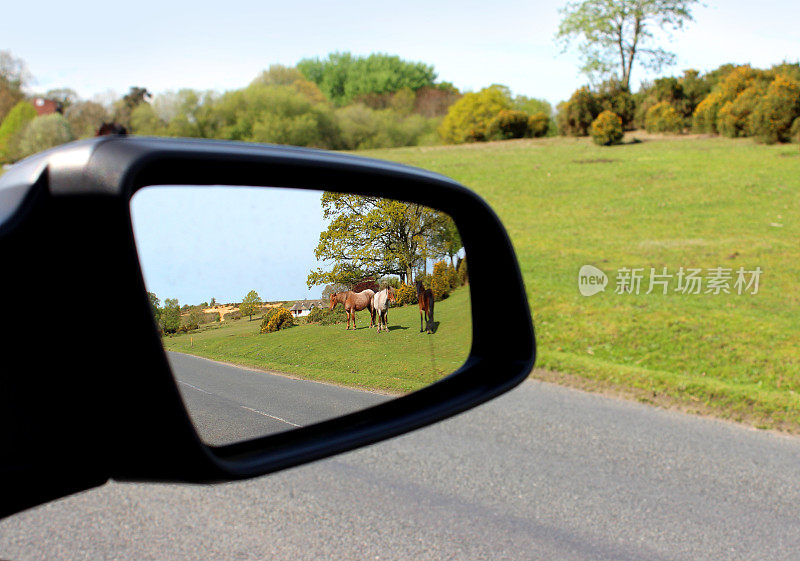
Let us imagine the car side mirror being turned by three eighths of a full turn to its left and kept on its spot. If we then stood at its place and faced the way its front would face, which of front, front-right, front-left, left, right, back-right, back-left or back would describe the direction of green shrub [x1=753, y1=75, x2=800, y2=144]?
front

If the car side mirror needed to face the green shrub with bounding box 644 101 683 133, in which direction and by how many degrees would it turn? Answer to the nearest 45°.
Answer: approximately 135° to its left

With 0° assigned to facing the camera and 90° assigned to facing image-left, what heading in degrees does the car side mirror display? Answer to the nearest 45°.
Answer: approximately 0°

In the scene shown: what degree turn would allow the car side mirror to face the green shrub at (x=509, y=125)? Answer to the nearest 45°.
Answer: approximately 180°

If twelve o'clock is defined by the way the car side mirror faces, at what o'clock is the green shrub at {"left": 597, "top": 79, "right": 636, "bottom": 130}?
The green shrub is roughly at 7 o'clock from the car side mirror.

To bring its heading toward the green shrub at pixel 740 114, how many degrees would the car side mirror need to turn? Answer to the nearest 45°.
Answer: approximately 135° to its left

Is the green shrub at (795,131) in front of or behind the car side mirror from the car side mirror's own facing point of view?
behind

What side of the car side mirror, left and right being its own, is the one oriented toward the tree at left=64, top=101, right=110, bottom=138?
back

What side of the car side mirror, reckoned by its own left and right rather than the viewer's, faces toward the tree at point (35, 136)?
back

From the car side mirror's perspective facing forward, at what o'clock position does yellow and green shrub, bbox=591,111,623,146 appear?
The yellow and green shrub is roughly at 7 o'clock from the car side mirror.
